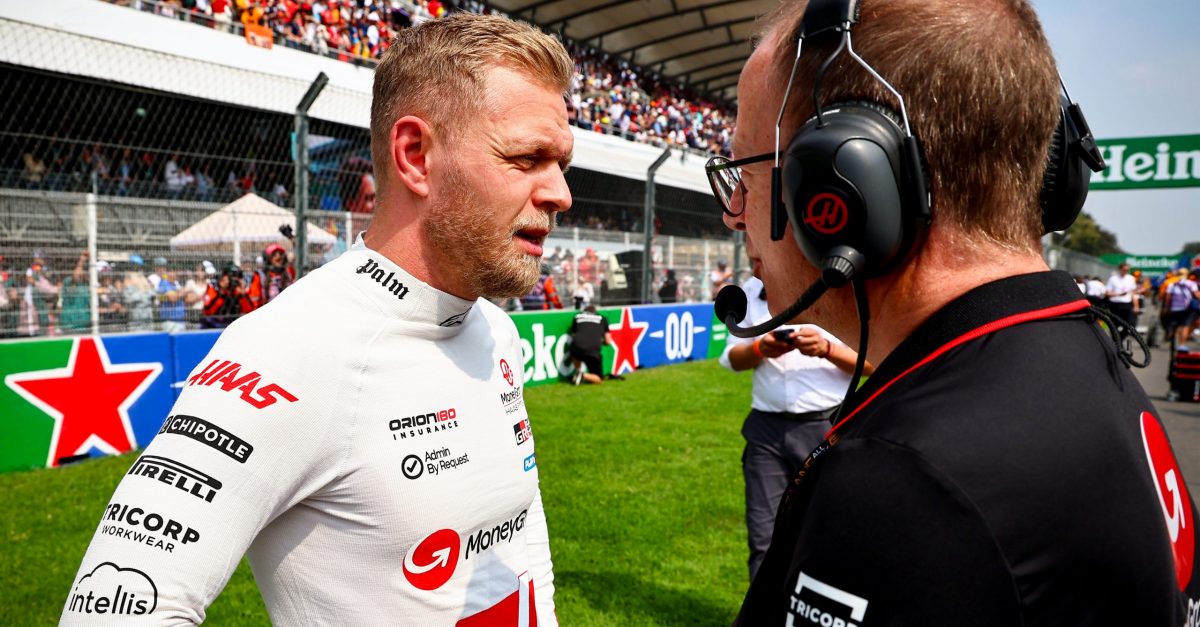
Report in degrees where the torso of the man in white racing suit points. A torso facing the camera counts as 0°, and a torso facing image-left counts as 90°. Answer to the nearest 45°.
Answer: approximately 315°

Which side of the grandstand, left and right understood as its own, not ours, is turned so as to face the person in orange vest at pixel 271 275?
front

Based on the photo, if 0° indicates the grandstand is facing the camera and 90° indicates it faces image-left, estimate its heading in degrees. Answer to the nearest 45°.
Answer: approximately 315°

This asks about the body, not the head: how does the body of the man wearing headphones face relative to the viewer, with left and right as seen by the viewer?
facing away from the viewer and to the left of the viewer

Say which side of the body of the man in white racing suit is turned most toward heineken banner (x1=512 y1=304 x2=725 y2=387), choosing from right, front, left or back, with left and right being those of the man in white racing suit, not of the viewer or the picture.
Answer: left

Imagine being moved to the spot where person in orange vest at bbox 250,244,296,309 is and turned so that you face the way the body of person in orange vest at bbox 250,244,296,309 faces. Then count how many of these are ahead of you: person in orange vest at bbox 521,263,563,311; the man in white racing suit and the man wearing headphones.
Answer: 2

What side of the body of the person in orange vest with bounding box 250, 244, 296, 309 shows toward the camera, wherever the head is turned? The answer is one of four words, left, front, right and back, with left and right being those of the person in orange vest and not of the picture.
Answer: front

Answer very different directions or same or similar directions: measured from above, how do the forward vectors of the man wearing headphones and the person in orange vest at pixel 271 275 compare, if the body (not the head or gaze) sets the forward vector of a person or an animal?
very different directions

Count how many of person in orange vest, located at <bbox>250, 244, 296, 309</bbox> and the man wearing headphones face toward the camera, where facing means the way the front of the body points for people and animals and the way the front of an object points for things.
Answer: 1

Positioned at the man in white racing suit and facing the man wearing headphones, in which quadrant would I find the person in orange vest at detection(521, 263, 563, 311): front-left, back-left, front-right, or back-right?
back-left

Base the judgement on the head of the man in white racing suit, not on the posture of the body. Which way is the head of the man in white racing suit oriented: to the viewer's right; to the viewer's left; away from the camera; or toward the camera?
to the viewer's right

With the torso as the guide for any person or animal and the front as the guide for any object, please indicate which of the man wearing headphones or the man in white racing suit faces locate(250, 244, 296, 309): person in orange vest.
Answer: the man wearing headphones
